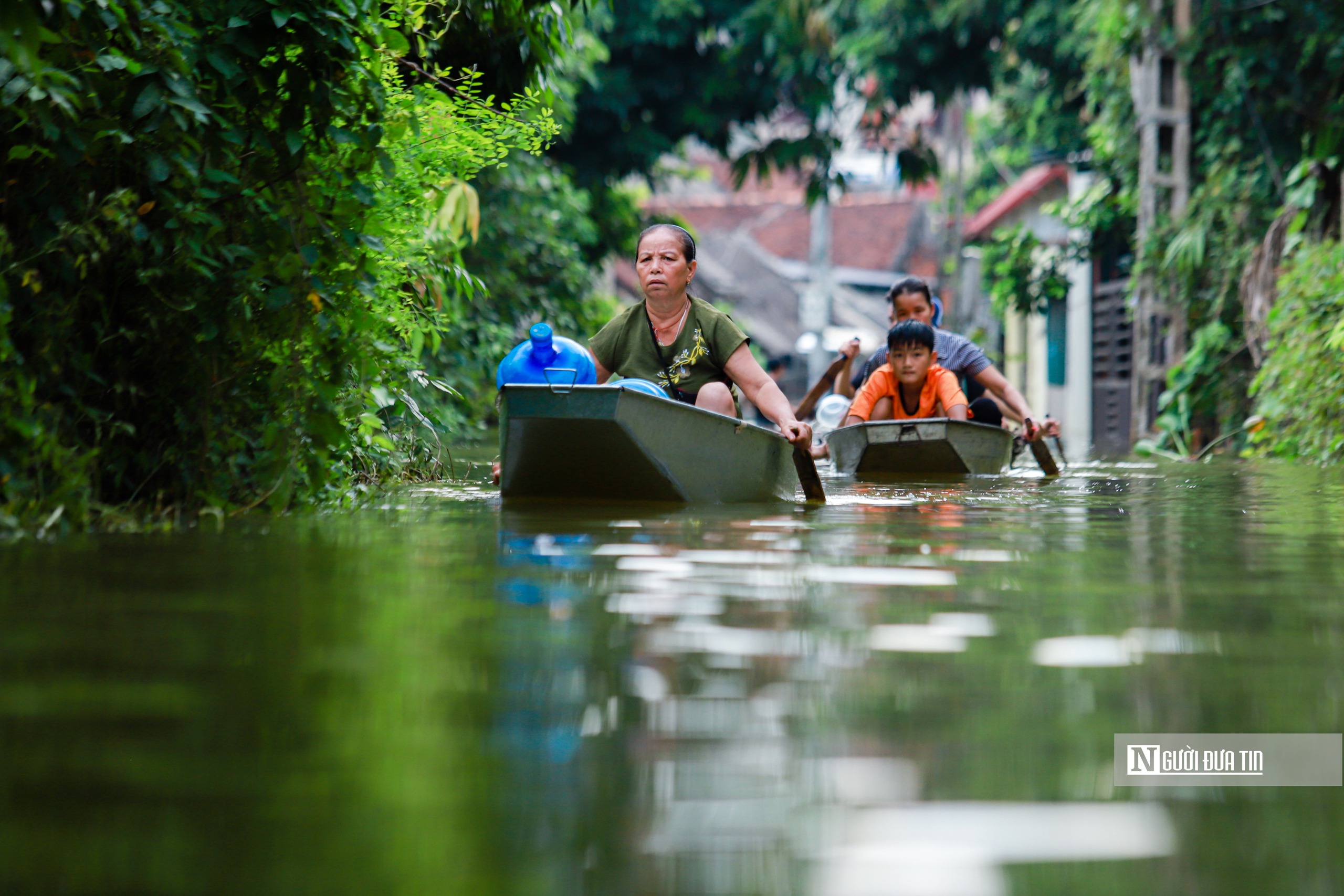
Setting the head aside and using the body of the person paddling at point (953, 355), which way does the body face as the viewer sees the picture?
toward the camera

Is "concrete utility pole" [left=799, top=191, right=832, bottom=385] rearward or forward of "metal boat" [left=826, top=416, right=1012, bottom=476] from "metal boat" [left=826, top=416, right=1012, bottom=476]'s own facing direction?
rearward

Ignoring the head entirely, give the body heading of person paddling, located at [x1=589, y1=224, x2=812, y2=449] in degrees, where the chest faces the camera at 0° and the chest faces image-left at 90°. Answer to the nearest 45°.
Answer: approximately 0°

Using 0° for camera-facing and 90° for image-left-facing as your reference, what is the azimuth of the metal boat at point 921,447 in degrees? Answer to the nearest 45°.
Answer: approximately 0°

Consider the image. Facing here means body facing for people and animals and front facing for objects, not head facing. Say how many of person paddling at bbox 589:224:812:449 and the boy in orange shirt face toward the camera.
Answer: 2

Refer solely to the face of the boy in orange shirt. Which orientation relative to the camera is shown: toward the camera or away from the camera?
toward the camera

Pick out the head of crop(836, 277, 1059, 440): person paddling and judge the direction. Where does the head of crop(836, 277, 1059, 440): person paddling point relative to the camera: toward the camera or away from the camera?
toward the camera

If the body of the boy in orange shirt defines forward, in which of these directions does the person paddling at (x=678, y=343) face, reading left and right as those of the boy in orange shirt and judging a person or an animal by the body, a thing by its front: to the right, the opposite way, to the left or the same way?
the same way

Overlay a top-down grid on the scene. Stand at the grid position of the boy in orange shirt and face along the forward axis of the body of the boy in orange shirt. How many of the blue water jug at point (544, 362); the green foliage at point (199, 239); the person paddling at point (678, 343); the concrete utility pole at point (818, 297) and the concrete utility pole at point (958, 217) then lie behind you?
2
